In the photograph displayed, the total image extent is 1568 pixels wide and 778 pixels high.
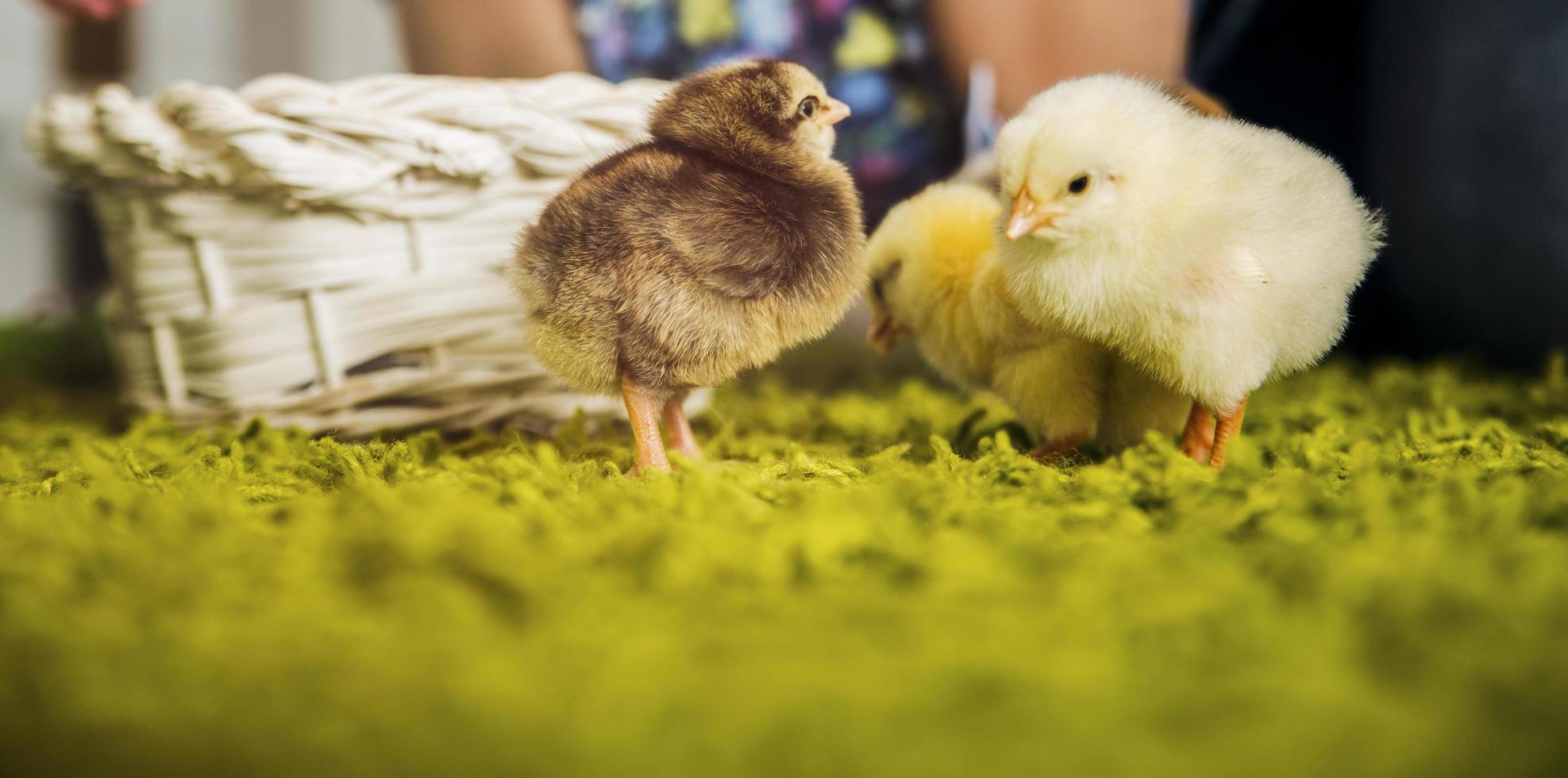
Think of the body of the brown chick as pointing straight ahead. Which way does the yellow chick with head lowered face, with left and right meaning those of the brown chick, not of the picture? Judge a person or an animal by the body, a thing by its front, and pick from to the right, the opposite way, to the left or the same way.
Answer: the opposite way

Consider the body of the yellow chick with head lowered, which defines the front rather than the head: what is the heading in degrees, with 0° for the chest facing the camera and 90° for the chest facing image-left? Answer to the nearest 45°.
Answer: approximately 90°

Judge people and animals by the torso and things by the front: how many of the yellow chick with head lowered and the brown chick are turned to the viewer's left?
1

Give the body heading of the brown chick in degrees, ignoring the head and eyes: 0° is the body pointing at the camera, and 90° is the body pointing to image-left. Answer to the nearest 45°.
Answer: approximately 270°
